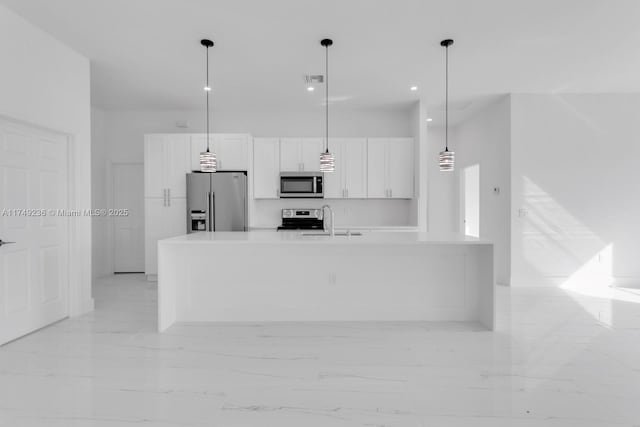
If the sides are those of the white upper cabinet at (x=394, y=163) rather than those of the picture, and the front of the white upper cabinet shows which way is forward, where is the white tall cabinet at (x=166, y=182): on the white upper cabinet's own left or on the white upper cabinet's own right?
on the white upper cabinet's own right

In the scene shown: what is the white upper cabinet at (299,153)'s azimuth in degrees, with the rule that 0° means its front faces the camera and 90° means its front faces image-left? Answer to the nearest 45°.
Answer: approximately 0°

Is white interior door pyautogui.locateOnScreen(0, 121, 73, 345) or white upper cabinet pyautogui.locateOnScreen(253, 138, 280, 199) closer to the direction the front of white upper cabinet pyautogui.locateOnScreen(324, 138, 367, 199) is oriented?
the white interior door

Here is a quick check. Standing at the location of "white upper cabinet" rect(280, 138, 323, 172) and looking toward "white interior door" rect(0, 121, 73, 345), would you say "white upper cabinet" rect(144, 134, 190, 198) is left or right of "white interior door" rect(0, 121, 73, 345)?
right

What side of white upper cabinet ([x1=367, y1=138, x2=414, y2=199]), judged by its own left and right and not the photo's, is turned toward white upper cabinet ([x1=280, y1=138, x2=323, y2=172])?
right

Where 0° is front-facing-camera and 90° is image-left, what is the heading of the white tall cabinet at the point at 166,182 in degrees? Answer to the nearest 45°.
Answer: approximately 0°
